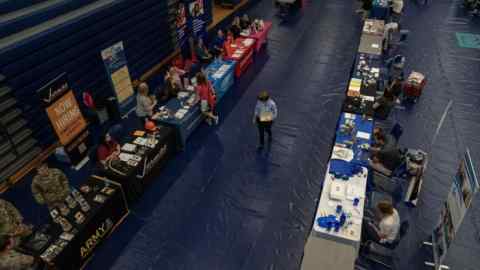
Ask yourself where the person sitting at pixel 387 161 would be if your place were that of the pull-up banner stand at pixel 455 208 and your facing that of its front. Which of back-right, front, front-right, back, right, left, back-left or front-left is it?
front-right

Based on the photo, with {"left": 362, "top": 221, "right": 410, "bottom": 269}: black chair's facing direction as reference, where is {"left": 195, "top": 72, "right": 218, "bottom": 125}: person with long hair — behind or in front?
in front

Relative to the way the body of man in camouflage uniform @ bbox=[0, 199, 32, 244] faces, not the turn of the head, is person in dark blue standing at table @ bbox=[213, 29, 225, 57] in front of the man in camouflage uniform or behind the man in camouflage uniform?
in front

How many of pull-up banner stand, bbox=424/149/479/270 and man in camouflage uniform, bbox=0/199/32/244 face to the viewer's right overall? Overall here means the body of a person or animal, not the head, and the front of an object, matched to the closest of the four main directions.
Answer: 1

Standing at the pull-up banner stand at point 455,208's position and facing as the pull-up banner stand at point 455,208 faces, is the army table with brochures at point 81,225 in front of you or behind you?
in front

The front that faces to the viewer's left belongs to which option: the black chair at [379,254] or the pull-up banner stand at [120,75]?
the black chair

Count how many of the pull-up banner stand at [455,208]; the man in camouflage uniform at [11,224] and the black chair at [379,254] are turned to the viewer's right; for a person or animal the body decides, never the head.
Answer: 1

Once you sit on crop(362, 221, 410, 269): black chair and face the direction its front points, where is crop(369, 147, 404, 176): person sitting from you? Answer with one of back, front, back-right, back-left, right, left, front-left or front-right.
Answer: right

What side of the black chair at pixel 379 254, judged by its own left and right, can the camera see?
left

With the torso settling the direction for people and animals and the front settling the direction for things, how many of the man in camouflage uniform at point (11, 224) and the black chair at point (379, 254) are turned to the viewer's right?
1

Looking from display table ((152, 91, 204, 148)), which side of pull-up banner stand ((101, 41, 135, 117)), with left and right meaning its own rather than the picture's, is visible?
front

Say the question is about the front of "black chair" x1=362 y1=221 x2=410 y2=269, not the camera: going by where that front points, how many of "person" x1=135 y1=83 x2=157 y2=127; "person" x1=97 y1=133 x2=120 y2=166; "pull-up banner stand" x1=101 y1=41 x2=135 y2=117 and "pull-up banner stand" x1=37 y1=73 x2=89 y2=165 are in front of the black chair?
4

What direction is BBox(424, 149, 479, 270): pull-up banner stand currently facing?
to the viewer's left

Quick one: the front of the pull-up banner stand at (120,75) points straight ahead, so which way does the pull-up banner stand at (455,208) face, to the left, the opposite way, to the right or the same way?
the opposite way

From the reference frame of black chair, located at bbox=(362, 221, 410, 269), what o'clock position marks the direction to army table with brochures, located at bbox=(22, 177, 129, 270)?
The army table with brochures is roughly at 11 o'clock from the black chair.

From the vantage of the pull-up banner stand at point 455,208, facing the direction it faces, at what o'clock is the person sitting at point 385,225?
The person sitting is roughly at 11 o'clock from the pull-up banner stand.
